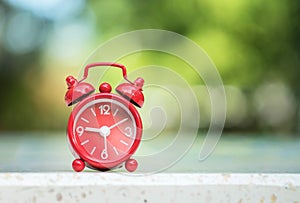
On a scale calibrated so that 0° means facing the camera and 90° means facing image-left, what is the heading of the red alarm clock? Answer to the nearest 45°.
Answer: approximately 0°
